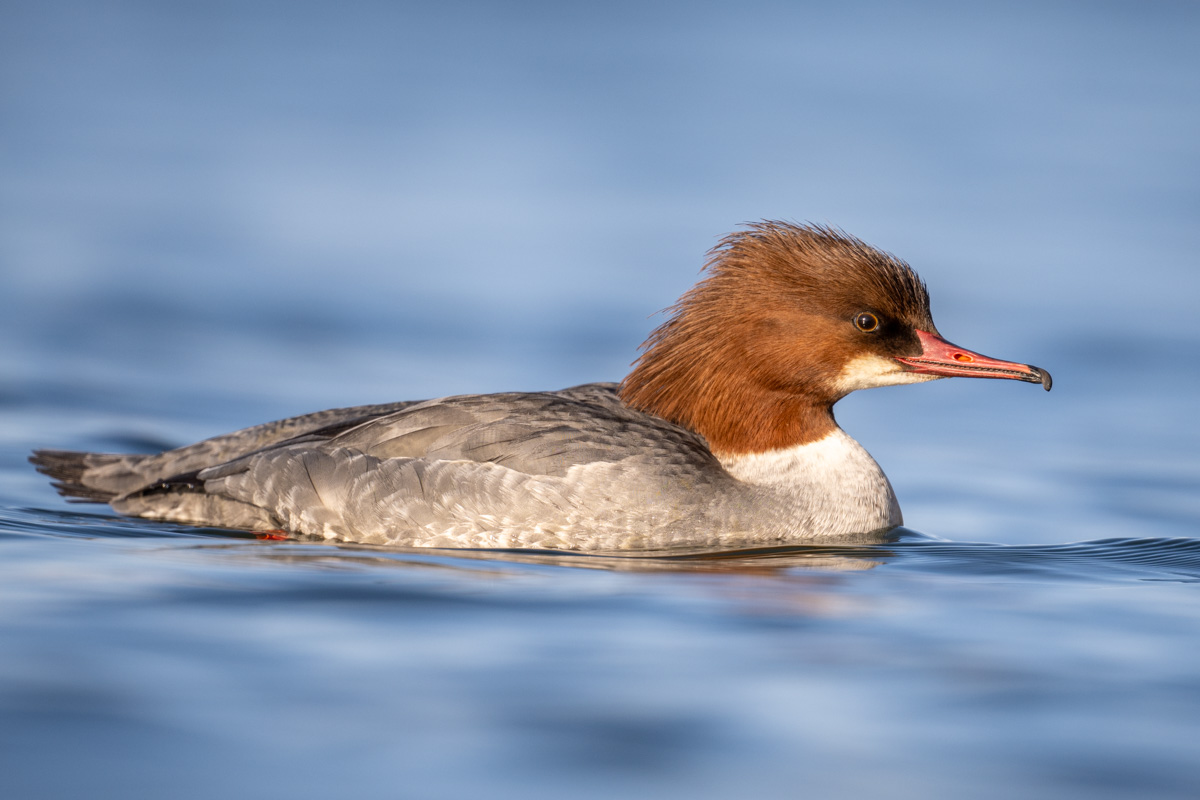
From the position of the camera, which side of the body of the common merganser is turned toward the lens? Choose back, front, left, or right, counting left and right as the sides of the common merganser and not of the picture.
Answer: right
